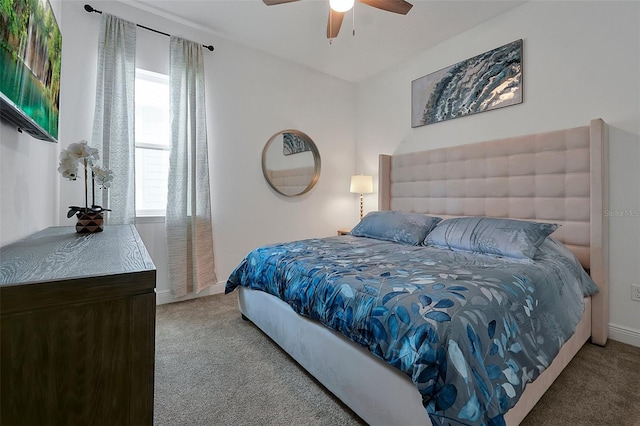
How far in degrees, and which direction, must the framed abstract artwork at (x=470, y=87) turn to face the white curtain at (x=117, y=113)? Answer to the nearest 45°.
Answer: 0° — it already faces it

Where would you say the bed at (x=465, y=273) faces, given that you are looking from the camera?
facing the viewer and to the left of the viewer

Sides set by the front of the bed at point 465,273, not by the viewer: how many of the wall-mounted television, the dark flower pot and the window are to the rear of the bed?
0

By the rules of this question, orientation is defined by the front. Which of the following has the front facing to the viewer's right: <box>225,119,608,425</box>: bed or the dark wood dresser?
the dark wood dresser

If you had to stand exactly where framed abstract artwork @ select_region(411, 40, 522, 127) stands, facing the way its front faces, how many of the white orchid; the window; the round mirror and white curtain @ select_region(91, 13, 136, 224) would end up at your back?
0

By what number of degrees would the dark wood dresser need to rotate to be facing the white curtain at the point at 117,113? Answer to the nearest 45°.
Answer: approximately 90° to its left

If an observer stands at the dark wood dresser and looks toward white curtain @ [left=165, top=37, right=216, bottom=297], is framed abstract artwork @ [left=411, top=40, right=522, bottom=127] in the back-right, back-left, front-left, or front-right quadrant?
front-right

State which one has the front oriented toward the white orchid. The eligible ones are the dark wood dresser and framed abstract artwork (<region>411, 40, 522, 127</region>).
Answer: the framed abstract artwork

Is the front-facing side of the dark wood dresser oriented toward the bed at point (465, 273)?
yes

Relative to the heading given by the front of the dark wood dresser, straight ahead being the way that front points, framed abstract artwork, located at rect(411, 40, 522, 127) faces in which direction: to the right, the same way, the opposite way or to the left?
the opposite way

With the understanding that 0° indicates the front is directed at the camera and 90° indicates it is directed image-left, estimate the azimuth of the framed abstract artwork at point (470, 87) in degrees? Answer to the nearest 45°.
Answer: approximately 45°

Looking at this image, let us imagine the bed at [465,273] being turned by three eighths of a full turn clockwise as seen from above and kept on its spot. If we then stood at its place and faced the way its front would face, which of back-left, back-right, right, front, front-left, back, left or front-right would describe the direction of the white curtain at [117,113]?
left

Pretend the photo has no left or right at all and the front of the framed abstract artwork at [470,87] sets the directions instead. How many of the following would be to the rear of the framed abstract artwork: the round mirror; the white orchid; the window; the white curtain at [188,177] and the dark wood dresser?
0

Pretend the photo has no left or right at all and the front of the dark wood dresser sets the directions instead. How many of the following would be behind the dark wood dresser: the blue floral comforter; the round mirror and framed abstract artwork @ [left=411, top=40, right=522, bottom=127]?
0

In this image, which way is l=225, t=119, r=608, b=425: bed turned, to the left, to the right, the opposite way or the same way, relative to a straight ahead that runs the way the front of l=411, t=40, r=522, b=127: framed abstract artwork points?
the same way

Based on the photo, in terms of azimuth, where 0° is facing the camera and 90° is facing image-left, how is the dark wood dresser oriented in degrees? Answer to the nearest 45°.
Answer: approximately 270°

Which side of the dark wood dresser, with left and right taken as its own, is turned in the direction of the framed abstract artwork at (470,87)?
front

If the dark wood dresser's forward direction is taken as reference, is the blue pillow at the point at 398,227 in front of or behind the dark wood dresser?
in front

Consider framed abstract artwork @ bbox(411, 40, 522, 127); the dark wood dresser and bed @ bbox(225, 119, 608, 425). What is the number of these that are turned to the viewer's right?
1
